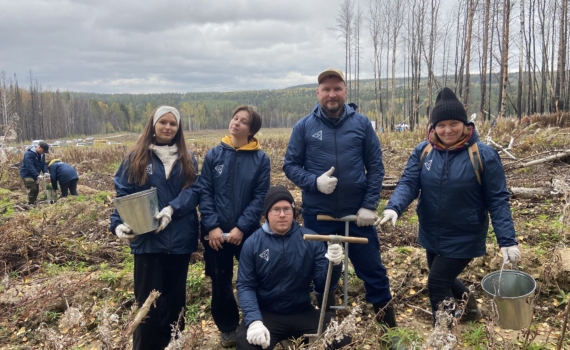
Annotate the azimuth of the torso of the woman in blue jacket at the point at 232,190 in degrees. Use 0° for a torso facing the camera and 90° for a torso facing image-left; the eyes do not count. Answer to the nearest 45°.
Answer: approximately 0°

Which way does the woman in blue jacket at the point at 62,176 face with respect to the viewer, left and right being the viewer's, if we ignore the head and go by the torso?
facing to the left of the viewer

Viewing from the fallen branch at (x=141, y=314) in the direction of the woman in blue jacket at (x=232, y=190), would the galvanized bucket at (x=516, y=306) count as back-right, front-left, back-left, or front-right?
front-right

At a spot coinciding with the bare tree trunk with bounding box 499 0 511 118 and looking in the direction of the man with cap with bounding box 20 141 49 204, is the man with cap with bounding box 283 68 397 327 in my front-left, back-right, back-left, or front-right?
front-left

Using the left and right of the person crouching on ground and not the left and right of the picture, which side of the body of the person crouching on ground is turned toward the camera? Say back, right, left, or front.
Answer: front

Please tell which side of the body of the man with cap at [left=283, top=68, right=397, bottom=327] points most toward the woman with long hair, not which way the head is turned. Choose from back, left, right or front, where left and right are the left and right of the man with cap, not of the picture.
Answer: right

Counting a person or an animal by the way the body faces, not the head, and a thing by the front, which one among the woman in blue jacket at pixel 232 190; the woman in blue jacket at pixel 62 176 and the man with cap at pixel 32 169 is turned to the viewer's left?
the woman in blue jacket at pixel 62 176

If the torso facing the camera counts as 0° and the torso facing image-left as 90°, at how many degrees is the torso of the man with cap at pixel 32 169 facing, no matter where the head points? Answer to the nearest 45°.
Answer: approximately 270°
